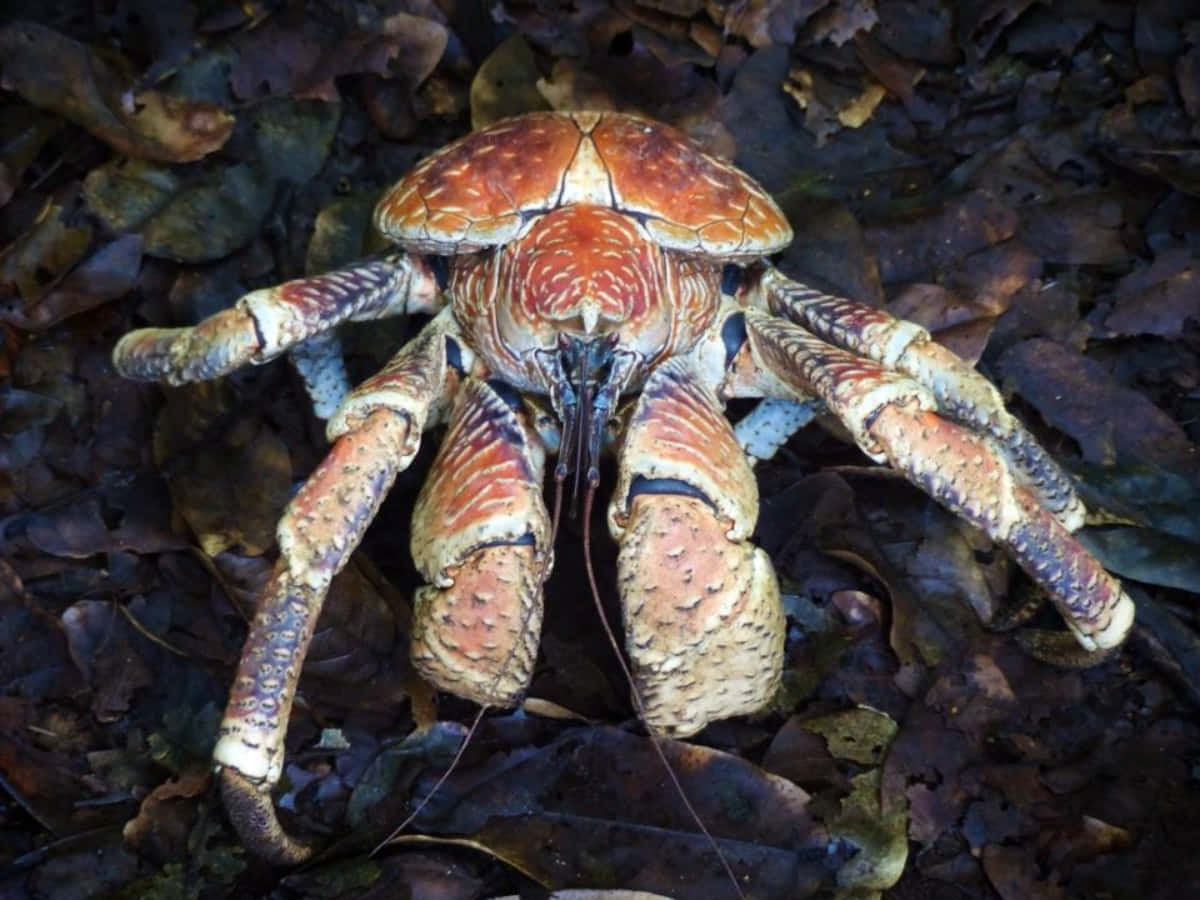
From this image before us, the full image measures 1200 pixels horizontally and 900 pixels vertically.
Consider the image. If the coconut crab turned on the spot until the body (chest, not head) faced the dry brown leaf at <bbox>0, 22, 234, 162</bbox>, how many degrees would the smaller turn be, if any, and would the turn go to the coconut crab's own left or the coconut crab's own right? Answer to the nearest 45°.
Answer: approximately 135° to the coconut crab's own right

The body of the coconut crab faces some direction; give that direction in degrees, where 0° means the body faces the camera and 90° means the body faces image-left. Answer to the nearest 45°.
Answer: approximately 0°
